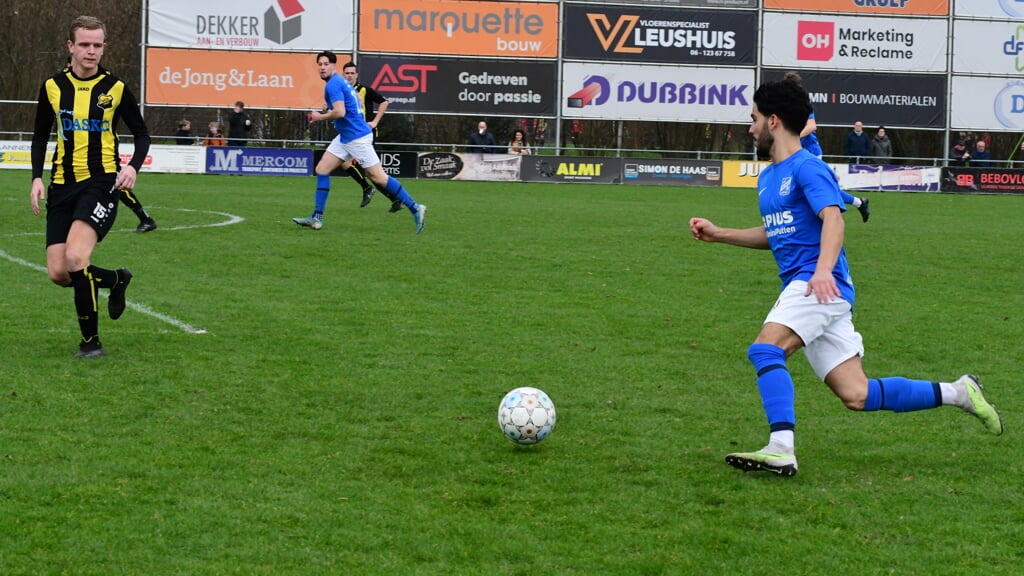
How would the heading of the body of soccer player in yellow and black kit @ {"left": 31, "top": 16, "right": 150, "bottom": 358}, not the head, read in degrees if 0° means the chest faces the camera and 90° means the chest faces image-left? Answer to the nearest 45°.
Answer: approximately 0°

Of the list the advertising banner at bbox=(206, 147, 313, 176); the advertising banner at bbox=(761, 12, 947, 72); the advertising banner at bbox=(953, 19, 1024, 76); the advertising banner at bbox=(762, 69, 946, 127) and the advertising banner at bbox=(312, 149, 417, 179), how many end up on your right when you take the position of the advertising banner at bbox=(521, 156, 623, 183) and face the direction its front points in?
2

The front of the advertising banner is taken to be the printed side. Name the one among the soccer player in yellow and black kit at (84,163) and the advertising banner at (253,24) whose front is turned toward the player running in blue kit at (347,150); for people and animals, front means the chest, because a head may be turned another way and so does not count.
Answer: the advertising banner

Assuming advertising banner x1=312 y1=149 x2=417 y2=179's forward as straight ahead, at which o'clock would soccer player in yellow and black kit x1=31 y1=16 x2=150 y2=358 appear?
The soccer player in yellow and black kit is roughly at 12 o'clock from the advertising banner.

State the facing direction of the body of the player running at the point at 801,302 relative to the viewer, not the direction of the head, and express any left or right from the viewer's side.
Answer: facing to the left of the viewer

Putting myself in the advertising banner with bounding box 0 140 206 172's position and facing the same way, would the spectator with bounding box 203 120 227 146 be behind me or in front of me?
behind
